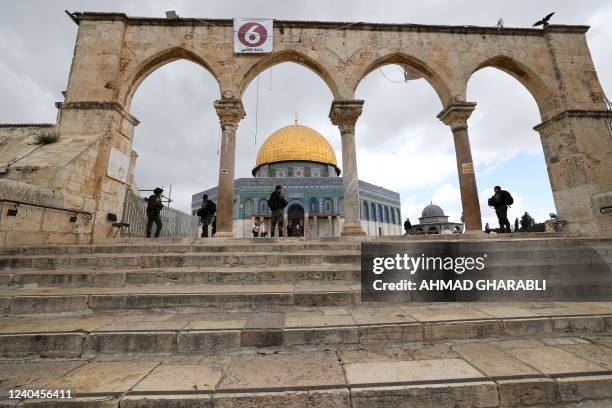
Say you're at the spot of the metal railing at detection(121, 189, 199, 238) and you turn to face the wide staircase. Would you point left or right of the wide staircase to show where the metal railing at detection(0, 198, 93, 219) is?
right

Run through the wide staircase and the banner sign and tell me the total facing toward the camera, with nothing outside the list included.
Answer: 2

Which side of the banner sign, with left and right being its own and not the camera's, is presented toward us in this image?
front

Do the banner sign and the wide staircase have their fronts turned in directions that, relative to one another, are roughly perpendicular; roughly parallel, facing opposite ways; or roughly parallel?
roughly parallel

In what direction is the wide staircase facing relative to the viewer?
toward the camera

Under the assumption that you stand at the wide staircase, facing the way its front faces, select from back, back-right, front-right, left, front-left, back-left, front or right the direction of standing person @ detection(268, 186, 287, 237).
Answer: back

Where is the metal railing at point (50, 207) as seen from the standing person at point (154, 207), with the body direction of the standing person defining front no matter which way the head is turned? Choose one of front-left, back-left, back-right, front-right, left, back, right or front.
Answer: right

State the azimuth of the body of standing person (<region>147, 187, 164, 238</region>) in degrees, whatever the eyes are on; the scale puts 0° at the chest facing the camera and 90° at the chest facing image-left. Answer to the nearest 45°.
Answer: approximately 315°
